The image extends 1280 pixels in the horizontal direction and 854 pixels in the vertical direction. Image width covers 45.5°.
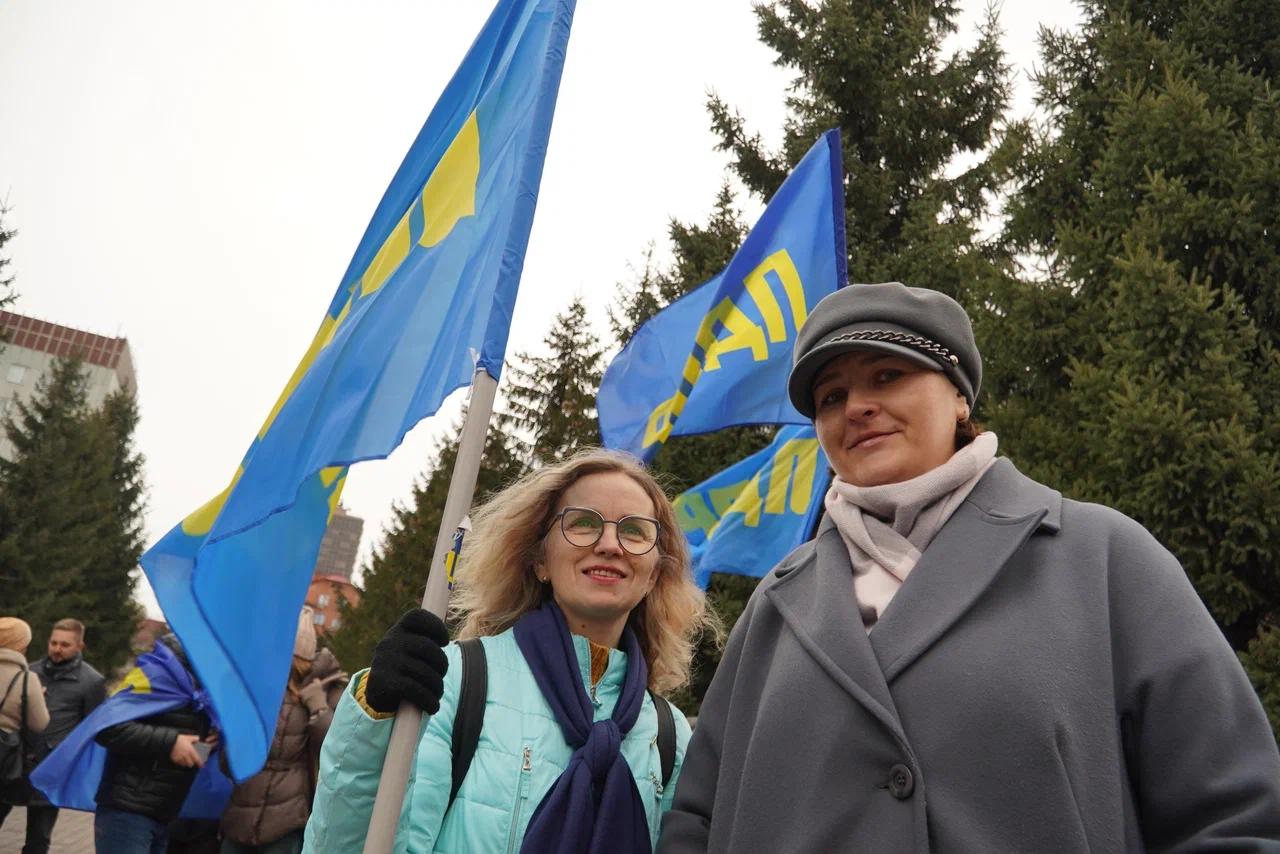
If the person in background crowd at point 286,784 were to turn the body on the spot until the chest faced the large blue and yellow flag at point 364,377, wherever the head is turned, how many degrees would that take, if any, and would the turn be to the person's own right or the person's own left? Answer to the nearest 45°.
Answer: approximately 90° to the person's own right

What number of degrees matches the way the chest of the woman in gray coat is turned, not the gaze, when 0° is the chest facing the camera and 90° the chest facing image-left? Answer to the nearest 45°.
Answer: approximately 45°

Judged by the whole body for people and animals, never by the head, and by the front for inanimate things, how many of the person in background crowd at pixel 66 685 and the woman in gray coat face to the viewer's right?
0

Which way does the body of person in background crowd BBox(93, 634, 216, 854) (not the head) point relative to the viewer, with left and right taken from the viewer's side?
facing to the right of the viewer

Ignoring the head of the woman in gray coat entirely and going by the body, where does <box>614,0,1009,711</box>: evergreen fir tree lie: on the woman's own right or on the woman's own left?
on the woman's own right

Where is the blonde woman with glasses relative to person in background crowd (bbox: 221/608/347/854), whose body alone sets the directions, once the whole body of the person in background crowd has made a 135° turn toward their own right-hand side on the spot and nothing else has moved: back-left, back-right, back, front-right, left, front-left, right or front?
front-left

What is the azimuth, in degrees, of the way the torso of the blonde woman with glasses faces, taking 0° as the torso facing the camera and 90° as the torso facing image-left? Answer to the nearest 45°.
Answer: approximately 315°

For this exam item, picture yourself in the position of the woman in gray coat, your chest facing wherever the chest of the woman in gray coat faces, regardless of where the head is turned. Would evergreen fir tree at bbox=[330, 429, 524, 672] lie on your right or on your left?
on your right

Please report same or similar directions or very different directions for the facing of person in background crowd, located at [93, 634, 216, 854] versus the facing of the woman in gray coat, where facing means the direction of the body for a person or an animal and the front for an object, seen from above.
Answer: very different directions

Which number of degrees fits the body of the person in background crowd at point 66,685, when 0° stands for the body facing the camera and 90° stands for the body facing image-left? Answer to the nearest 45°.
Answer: approximately 45°
